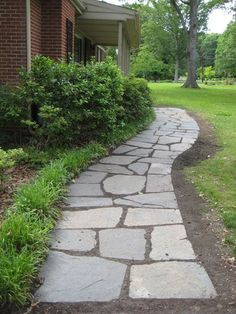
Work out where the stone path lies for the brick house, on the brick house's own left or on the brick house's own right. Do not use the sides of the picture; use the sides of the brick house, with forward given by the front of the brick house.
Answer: on the brick house's own right

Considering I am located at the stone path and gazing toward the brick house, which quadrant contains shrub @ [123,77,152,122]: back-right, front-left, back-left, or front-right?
front-right

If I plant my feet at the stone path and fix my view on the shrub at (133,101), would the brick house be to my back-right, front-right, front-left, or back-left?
front-left

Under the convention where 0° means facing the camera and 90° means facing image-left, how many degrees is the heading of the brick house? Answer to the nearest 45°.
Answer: approximately 270°

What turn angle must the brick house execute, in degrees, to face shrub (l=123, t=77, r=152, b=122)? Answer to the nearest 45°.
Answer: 0° — it already faces it

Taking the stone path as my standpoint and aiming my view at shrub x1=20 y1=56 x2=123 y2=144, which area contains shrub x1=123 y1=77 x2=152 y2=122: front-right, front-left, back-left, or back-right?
front-right
